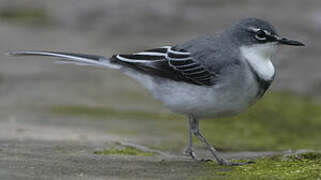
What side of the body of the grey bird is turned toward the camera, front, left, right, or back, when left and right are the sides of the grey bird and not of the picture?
right
